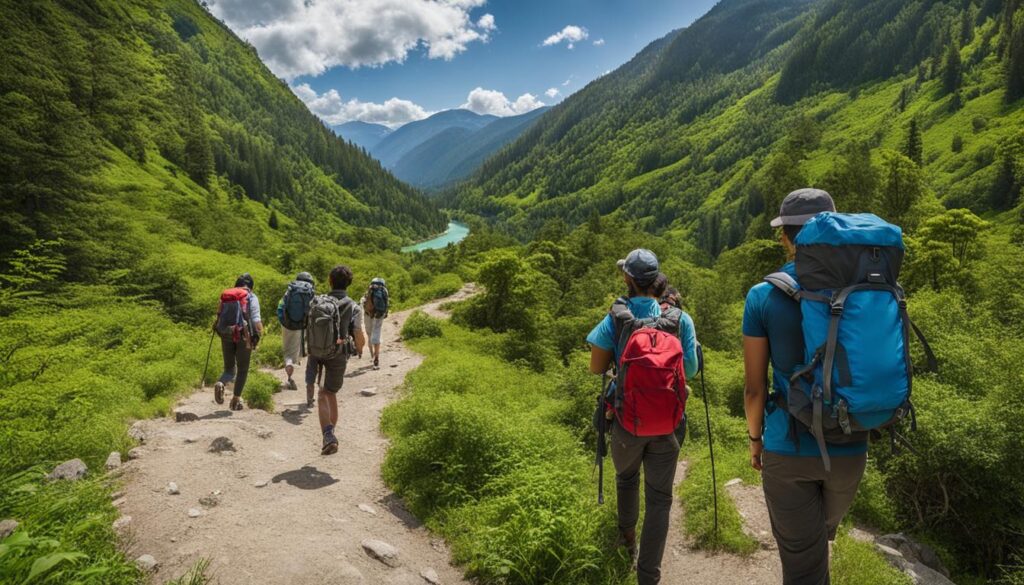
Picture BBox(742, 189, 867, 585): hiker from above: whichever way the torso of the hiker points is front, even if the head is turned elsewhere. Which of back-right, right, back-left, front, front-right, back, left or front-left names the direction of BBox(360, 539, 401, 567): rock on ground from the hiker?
front-left

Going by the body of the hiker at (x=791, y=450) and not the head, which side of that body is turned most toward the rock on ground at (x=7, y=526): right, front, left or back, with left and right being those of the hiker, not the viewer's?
left

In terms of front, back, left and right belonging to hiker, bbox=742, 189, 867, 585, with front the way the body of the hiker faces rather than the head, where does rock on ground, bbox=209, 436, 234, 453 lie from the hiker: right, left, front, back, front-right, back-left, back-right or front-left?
front-left

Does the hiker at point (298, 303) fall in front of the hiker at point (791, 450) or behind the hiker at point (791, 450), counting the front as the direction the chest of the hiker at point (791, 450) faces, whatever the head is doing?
in front

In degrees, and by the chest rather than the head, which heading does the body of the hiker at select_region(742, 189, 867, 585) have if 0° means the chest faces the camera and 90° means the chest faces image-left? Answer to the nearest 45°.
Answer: approximately 135°

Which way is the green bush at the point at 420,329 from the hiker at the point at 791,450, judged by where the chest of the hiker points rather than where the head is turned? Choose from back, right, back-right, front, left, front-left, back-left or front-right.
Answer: front

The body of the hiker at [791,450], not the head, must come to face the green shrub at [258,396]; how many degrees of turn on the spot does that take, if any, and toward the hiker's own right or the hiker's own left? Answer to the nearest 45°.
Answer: approximately 45° to the hiker's own left

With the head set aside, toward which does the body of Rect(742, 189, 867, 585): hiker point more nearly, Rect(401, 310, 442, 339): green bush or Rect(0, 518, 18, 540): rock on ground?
the green bush

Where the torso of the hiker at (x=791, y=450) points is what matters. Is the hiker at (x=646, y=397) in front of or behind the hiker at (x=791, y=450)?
in front
